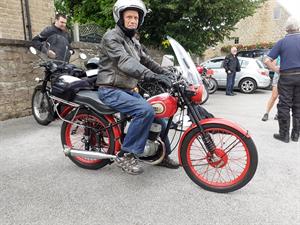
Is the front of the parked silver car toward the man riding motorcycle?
no

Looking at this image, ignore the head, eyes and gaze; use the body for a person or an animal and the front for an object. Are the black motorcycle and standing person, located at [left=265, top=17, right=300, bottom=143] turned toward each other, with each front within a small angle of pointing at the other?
no

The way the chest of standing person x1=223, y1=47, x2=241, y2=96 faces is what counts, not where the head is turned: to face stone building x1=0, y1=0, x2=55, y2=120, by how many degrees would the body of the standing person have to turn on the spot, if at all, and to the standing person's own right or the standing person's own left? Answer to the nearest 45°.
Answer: approximately 90° to the standing person's own right

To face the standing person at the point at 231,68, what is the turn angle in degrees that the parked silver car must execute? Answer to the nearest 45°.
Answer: approximately 45° to its left

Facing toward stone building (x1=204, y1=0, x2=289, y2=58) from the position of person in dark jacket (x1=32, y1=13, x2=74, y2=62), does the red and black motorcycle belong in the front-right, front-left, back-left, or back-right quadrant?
back-right

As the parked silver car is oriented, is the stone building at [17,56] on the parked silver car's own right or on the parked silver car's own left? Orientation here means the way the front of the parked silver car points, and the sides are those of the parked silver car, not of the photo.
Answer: on the parked silver car's own left

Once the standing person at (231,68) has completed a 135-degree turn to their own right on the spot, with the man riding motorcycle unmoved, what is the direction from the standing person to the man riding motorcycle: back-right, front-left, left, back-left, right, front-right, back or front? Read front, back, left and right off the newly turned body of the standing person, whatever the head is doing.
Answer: left

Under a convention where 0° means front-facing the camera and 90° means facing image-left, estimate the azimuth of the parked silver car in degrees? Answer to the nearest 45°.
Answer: approximately 90°

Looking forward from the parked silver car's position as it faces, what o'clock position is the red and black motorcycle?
The red and black motorcycle is roughly at 9 o'clock from the parked silver car.

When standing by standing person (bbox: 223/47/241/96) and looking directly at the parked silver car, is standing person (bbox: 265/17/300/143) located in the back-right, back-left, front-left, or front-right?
back-right

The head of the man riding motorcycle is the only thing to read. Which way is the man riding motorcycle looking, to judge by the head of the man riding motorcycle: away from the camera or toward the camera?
toward the camera

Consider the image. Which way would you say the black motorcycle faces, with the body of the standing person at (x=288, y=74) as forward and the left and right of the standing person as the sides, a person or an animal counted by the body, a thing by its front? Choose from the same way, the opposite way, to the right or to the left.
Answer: the opposite way

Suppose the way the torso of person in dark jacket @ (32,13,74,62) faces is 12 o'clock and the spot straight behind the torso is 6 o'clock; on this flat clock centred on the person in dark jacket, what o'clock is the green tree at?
The green tree is roughly at 9 o'clock from the person in dark jacket.

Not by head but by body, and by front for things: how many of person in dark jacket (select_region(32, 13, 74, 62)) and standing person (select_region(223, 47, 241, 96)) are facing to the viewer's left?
0
